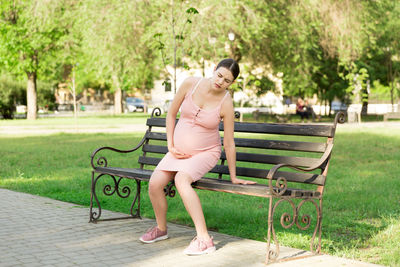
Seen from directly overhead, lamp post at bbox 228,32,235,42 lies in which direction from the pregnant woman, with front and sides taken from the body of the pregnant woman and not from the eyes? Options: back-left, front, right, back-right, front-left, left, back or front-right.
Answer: back-right

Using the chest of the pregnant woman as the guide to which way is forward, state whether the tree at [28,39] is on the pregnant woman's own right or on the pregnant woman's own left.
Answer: on the pregnant woman's own right

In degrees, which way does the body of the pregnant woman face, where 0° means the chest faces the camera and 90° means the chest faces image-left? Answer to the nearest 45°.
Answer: approximately 45°

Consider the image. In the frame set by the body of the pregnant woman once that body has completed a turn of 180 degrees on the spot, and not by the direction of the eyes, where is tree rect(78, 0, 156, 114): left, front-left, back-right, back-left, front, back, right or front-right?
front-left
